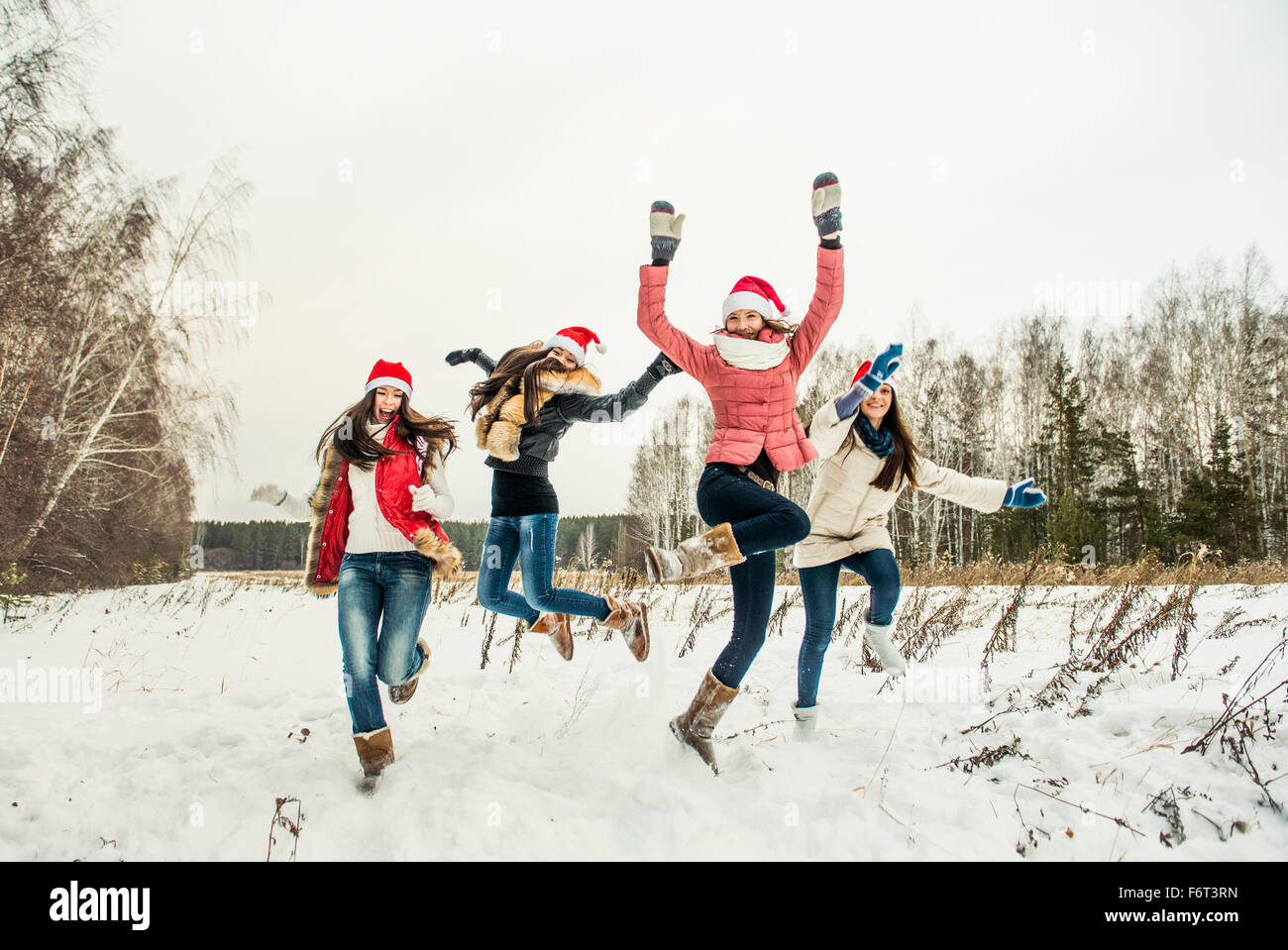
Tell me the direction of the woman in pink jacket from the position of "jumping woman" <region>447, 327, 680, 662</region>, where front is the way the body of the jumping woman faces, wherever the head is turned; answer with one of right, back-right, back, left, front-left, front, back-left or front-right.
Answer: left

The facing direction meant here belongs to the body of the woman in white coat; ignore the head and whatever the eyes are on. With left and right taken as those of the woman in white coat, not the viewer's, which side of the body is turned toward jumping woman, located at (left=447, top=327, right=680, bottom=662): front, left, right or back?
right

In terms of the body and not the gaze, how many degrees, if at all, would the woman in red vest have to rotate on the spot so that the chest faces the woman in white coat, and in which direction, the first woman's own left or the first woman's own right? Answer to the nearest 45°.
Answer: approximately 90° to the first woman's own left

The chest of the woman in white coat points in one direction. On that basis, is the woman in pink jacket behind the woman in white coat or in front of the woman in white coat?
in front

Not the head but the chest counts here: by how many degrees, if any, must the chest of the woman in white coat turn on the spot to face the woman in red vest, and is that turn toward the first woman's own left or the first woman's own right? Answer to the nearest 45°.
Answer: approximately 45° to the first woman's own right

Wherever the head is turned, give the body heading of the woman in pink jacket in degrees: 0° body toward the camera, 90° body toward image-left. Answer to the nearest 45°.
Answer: approximately 0°

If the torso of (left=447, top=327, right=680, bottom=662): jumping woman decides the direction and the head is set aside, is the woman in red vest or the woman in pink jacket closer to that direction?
the woman in red vest

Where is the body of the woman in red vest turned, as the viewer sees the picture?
toward the camera

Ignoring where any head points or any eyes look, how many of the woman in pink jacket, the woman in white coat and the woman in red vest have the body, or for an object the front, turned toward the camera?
3
